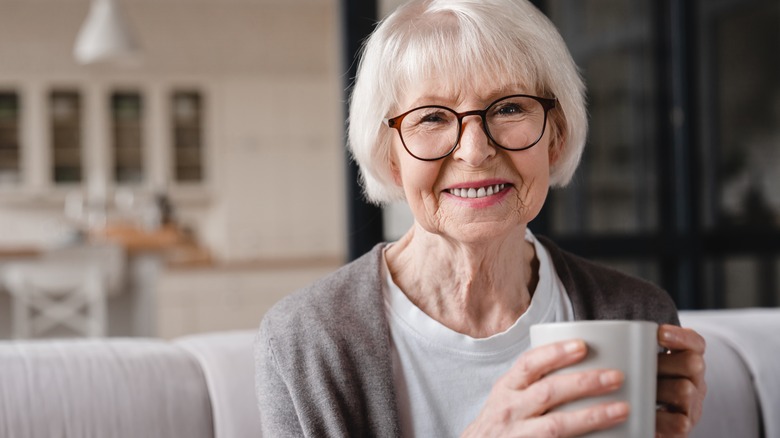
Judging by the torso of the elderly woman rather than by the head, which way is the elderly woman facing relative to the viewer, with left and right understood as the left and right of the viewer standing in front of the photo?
facing the viewer

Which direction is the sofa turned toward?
toward the camera

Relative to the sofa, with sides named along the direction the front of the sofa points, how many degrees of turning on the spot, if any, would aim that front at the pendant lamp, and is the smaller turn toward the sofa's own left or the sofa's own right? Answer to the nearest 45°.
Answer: approximately 180°

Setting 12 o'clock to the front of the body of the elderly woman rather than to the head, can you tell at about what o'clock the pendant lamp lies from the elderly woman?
The pendant lamp is roughly at 5 o'clock from the elderly woman.

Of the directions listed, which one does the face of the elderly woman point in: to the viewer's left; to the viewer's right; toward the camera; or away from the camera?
toward the camera

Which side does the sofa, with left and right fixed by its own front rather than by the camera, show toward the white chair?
back
